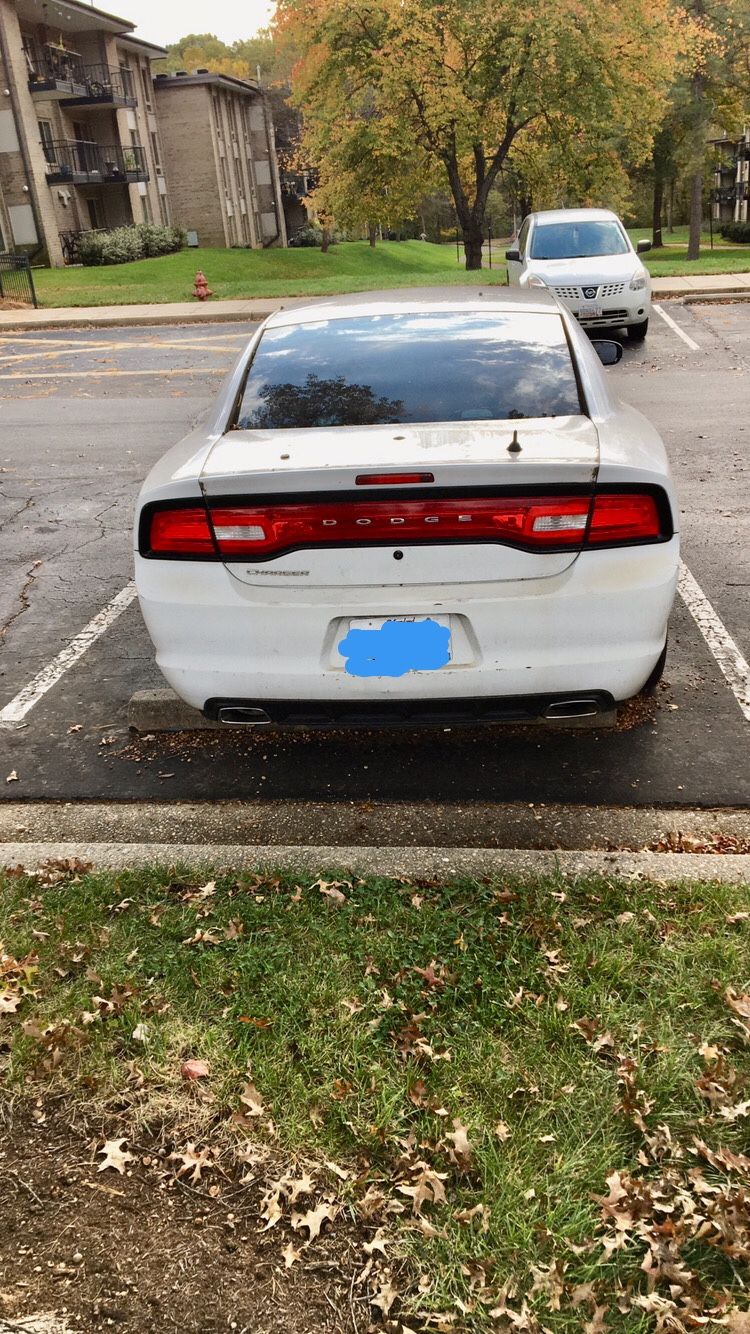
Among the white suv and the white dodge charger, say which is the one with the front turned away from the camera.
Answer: the white dodge charger

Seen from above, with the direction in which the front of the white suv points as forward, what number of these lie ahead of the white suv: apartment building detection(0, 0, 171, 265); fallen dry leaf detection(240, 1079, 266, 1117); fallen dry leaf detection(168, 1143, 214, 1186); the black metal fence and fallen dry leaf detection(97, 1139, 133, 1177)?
3

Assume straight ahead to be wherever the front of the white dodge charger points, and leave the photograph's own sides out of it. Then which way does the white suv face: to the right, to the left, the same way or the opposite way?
the opposite way

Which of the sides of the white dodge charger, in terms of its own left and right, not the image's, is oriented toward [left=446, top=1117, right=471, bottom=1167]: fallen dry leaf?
back

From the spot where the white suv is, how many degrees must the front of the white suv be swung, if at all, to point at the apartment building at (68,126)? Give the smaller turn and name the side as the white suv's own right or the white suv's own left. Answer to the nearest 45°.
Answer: approximately 135° to the white suv's own right

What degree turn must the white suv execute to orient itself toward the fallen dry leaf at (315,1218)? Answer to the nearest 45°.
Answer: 0° — it already faces it

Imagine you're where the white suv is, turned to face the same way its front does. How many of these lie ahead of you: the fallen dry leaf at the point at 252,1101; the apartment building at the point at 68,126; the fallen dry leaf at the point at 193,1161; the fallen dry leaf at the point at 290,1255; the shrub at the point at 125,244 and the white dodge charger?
4

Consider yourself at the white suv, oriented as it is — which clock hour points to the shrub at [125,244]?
The shrub is roughly at 5 o'clock from the white suv.

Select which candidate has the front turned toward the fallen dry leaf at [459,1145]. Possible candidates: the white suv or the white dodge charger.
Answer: the white suv

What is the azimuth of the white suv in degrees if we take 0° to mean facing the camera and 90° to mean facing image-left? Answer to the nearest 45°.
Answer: approximately 0°

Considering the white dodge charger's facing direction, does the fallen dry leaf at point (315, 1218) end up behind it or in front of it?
behind

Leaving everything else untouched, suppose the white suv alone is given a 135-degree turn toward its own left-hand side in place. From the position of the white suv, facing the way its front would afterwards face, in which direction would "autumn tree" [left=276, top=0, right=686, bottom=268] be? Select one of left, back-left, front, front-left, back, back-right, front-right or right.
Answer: front-left

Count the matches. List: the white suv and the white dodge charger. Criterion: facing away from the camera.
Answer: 1

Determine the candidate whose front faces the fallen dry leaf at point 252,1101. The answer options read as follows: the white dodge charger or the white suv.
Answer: the white suv

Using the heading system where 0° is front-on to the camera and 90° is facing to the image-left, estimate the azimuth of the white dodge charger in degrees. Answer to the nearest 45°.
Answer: approximately 180°
